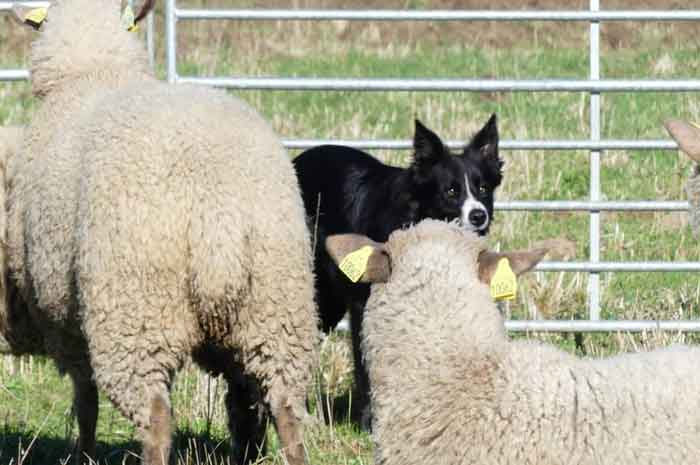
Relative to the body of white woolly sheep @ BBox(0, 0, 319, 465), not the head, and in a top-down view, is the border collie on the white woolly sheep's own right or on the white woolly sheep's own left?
on the white woolly sheep's own right

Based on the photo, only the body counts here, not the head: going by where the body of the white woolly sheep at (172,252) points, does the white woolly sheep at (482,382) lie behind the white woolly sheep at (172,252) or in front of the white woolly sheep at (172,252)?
behind

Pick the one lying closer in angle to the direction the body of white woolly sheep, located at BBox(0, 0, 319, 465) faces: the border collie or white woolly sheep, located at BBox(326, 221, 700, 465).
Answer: the border collie

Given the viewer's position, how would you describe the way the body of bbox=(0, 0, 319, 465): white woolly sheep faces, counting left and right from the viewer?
facing away from the viewer and to the left of the viewer

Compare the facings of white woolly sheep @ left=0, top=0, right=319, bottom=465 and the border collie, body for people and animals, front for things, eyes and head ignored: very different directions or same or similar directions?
very different directions

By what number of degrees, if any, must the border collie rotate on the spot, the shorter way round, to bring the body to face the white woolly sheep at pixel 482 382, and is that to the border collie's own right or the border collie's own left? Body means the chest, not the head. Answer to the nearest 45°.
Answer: approximately 45° to the border collie's own right

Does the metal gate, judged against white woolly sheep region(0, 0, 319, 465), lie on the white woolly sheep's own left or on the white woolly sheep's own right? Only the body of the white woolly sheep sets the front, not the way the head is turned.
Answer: on the white woolly sheep's own right

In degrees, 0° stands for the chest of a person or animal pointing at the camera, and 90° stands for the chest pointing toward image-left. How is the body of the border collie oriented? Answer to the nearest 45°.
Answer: approximately 315°
